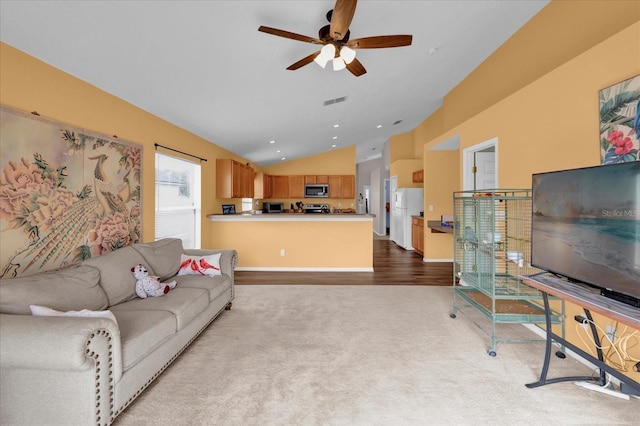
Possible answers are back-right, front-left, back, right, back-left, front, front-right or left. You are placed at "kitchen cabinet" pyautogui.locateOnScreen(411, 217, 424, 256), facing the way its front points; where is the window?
front-left

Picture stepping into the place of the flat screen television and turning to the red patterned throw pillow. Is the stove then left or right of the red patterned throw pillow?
right

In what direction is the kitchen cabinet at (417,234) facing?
to the viewer's left

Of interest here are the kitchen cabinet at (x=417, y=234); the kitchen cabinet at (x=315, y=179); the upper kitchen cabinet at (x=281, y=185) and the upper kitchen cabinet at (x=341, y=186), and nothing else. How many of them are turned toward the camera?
3

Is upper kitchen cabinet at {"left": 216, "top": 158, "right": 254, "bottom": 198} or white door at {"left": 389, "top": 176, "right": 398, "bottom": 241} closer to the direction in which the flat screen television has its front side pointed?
the upper kitchen cabinet

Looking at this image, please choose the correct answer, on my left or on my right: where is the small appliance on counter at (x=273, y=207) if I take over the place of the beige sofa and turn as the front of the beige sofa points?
on my left

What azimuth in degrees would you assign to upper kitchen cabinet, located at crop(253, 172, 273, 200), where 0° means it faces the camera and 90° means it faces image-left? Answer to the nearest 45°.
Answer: approximately 315°

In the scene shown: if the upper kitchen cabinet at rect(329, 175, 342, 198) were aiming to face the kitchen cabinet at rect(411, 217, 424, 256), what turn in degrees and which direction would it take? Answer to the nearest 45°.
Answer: approximately 45° to its left

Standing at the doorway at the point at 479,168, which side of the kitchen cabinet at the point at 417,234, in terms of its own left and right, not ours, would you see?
left
